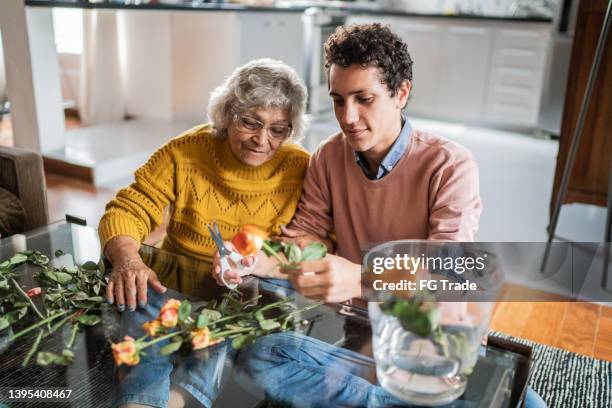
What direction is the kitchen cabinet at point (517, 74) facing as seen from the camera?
toward the camera

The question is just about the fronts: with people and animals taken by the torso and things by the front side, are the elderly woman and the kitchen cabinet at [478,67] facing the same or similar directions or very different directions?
same or similar directions

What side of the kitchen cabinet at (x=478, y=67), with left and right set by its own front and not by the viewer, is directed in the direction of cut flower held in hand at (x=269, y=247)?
front

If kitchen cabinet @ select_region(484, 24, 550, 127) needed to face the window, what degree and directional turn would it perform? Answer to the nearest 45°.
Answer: approximately 90° to its right

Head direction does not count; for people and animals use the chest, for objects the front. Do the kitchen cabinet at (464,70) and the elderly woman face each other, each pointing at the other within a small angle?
no

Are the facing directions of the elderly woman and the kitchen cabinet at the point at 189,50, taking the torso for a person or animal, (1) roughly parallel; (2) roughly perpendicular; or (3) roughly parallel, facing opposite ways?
roughly parallel

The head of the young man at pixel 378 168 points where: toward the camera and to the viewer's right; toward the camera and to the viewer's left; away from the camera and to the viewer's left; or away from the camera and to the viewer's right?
toward the camera and to the viewer's left

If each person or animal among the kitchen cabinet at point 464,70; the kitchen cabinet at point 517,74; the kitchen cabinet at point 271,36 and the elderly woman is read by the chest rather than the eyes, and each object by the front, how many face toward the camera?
4

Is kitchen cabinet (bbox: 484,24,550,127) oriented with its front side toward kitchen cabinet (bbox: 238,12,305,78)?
no

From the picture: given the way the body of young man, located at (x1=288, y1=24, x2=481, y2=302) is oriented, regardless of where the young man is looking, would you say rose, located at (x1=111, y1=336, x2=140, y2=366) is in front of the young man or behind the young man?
in front

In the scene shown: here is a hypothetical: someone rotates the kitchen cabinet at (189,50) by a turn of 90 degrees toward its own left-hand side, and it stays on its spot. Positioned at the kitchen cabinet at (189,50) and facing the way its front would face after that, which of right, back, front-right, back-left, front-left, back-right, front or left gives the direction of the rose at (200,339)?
right

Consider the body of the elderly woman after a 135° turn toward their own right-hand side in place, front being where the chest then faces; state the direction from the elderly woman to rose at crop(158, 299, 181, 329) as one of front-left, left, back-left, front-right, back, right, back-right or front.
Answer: back-left

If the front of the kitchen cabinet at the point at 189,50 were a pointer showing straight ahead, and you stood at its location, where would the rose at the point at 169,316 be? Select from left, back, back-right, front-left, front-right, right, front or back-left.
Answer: front

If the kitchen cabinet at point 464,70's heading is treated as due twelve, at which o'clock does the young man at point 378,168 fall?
The young man is roughly at 12 o'clock from the kitchen cabinet.

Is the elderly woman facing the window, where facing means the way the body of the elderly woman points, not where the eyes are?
no

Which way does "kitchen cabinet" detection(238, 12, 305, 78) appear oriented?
toward the camera

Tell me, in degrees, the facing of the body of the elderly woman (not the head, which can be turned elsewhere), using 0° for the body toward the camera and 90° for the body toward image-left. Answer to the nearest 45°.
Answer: approximately 0°

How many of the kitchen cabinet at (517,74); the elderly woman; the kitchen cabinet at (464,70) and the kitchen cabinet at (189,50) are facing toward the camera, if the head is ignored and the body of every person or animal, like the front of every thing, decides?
4

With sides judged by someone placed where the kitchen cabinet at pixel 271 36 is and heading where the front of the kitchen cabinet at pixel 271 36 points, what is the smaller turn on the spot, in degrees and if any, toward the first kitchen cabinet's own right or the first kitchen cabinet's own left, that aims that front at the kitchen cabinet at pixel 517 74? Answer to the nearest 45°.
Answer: approximately 90° to the first kitchen cabinet's own left

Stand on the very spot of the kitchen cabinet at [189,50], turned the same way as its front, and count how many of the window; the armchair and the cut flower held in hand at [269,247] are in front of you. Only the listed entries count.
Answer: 2

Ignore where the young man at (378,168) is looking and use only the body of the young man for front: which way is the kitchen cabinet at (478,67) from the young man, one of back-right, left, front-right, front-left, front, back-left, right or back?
back-right

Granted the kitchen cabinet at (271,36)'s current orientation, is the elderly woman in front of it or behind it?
in front
